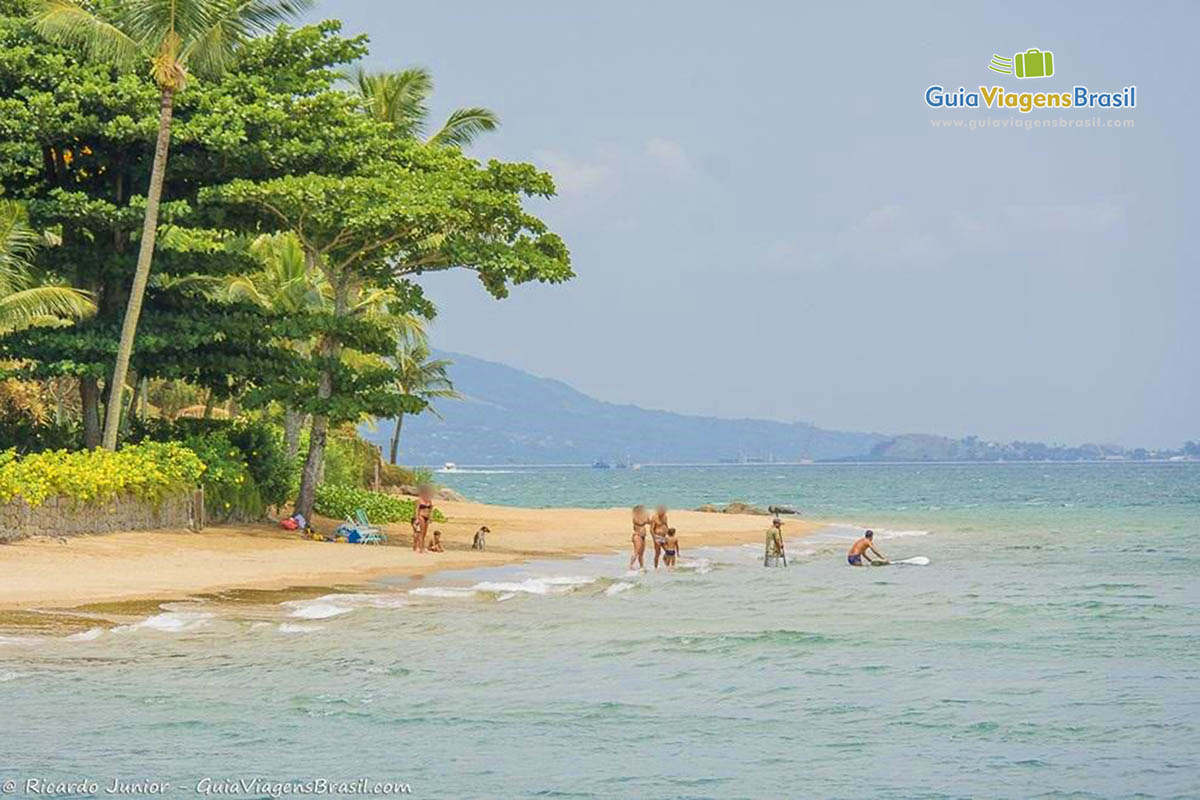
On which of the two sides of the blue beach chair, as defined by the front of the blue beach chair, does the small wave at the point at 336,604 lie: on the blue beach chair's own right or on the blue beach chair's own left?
on the blue beach chair's own right

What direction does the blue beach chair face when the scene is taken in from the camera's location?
facing the viewer and to the right of the viewer

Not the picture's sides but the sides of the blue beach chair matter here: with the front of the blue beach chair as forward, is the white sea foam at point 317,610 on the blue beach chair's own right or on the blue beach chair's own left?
on the blue beach chair's own right

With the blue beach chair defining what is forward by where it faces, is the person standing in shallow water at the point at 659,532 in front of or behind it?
in front

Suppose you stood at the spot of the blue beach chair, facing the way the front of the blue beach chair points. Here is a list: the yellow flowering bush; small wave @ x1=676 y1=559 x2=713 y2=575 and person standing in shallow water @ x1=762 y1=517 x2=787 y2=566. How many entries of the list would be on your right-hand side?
1

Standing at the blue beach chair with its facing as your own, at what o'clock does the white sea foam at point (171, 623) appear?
The white sea foam is roughly at 2 o'clock from the blue beach chair.

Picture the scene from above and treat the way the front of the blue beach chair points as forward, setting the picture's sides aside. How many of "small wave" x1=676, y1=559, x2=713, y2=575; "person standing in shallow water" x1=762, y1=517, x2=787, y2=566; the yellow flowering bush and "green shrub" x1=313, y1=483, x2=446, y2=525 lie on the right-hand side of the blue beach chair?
1

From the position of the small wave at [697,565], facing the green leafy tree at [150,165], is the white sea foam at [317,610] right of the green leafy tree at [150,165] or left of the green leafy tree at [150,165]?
left

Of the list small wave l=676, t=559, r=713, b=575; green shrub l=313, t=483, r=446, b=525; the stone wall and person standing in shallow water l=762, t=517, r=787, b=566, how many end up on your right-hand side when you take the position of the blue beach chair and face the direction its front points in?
1

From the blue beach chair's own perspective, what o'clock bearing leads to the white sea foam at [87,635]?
The white sea foam is roughly at 2 o'clock from the blue beach chair.

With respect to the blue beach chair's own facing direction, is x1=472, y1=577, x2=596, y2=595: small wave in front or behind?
in front

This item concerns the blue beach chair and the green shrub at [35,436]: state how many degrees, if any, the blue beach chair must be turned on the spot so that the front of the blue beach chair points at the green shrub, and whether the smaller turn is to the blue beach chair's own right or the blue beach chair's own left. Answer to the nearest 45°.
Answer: approximately 135° to the blue beach chair's own right
